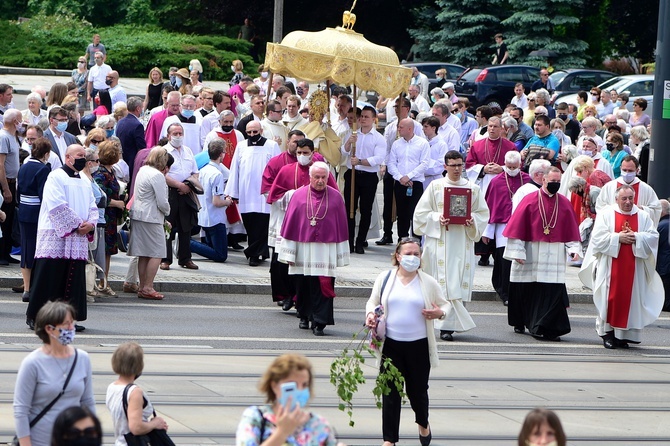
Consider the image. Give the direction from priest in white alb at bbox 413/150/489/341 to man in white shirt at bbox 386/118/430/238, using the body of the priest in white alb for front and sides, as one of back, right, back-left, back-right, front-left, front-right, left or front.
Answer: back

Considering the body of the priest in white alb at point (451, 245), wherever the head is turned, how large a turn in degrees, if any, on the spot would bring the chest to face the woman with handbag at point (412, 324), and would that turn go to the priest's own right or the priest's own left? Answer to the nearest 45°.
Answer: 0° — they already face them

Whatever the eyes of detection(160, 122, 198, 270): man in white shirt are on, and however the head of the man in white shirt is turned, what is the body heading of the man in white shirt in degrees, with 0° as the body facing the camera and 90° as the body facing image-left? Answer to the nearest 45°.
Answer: approximately 315°

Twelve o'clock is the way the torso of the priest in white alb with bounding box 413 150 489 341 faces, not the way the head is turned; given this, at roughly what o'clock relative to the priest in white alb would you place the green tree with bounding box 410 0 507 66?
The green tree is roughly at 6 o'clock from the priest in white alb.
